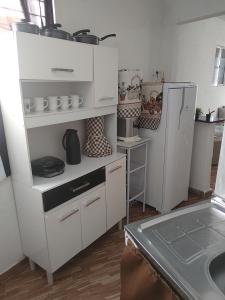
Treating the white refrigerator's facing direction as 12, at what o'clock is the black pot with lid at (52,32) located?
The black pot with lid is roughly at 3 o'clock from the white refrigerator.

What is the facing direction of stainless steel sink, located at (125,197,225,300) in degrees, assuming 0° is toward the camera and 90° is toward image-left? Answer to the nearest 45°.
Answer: approximately 45°

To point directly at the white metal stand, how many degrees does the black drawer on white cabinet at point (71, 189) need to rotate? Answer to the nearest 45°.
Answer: approximately 90° to its left

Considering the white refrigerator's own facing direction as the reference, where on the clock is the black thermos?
The black thermos is roughly at 3 o'clock from the white refrigerator.

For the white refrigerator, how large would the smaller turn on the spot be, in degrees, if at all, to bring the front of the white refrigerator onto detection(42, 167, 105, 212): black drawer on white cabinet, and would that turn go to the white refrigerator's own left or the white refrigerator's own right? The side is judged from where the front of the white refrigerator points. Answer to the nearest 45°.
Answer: approximately 90° to the white refrigerator's own right

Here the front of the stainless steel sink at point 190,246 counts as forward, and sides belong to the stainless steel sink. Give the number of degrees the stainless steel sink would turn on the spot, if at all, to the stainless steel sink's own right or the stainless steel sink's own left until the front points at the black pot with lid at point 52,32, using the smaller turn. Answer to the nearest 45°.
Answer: approximately 90° to the stainless steel sink's own right

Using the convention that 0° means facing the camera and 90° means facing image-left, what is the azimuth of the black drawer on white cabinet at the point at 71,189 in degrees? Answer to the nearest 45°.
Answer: approximately 315°

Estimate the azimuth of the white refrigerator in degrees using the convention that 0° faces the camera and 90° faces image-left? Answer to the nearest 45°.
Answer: approximately 315°

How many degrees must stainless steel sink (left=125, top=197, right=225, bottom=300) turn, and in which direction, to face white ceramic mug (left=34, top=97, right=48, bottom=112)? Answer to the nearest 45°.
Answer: approximately 90° to its right

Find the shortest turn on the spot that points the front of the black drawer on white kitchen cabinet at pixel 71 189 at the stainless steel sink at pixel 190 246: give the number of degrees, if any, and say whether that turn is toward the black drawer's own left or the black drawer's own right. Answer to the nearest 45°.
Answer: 0° — it already faces it

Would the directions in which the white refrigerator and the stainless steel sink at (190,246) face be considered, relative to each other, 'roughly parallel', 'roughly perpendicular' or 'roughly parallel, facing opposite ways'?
roughly perpendicular
